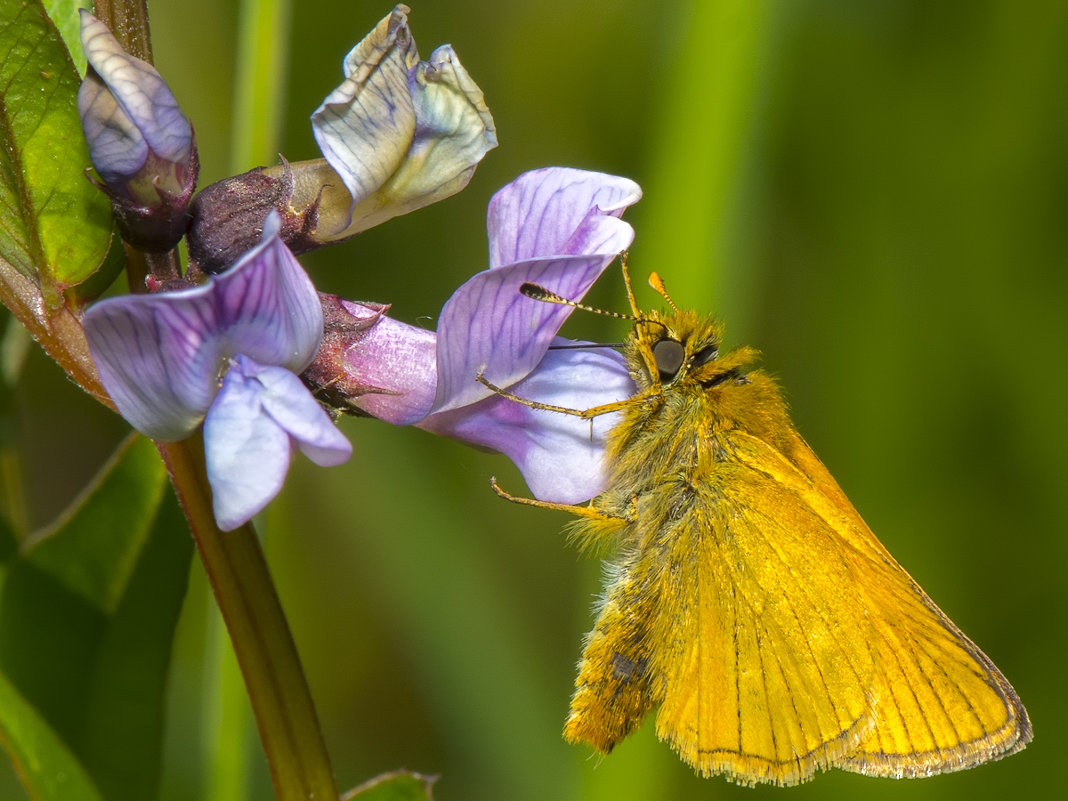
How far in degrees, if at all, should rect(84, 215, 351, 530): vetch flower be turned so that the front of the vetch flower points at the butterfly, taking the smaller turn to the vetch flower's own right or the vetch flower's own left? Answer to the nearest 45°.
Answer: approximately 90° to the vetch flower's own left

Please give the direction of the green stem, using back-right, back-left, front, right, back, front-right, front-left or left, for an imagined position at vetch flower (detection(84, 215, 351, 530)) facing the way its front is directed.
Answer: back

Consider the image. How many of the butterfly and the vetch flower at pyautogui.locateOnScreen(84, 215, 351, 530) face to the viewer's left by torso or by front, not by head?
1

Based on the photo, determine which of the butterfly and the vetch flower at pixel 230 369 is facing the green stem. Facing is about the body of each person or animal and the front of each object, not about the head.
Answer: the butterfly

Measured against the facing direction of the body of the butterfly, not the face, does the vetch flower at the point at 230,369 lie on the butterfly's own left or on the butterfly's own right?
on the butterfly's own left

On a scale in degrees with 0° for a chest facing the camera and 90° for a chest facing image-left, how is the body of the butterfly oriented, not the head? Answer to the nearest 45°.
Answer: approximately 90°

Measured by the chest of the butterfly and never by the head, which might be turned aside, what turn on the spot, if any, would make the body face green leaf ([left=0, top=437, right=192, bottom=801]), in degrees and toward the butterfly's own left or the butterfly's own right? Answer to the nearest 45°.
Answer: approximately 45° to the butterfly's own left

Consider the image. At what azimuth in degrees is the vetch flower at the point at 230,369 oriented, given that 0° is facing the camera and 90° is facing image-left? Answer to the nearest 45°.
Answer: approximately 0°
